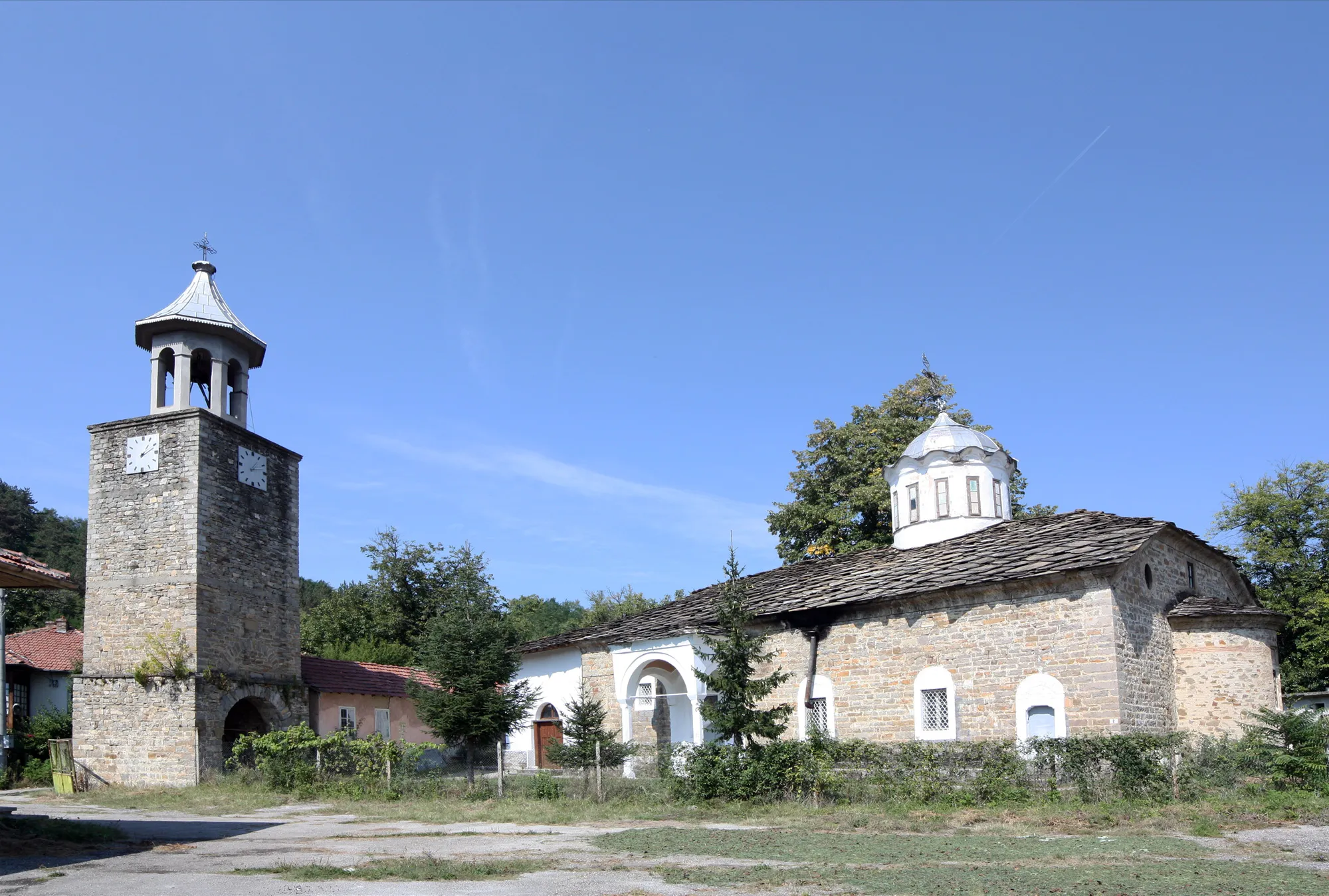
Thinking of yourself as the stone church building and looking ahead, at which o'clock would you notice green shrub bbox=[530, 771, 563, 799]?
The green shrub is roughly at 10 o'clock from the stone church building.

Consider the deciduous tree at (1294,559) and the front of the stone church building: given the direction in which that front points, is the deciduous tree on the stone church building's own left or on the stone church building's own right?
on the stone church building's own left

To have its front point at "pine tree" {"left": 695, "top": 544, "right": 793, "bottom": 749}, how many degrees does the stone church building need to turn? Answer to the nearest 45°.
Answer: approximately 90° to its left

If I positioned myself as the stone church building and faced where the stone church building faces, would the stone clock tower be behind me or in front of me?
in front
